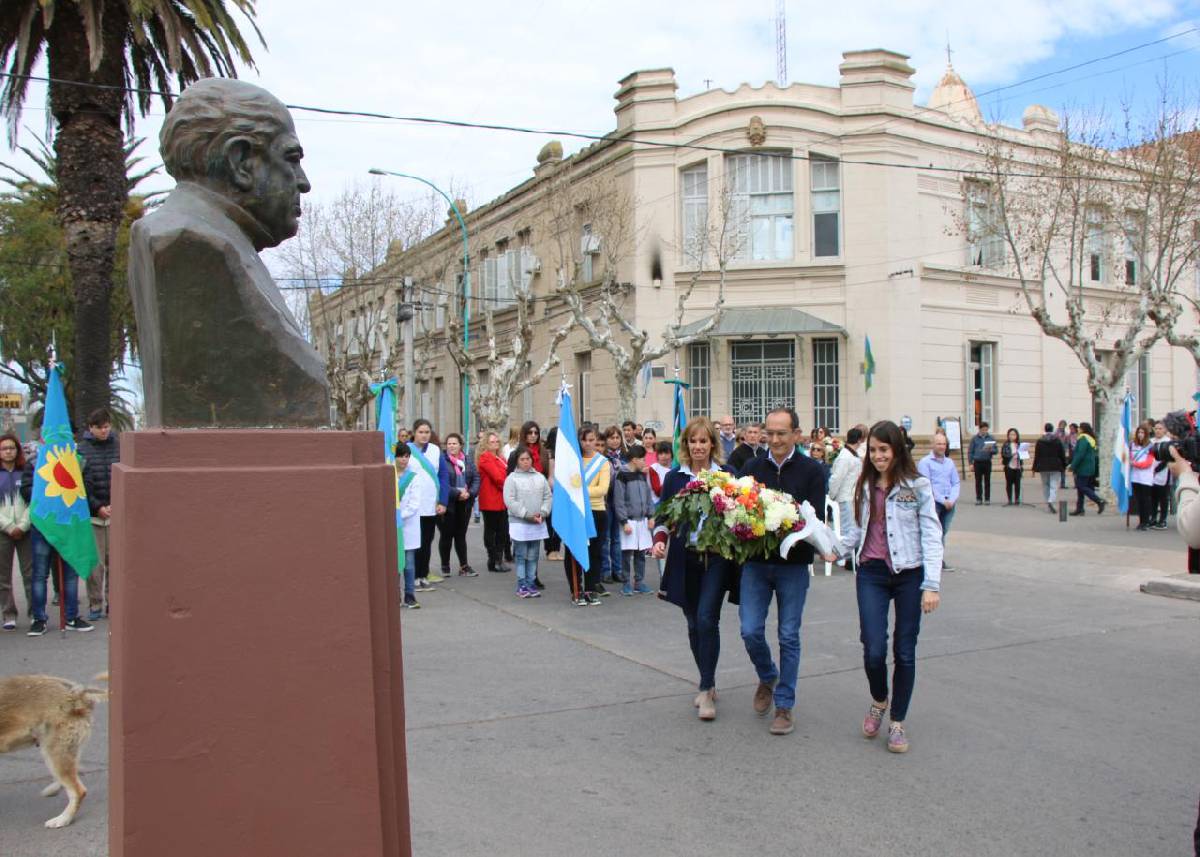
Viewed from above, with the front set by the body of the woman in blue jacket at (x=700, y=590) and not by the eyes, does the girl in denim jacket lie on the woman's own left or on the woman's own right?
on the woman's own left

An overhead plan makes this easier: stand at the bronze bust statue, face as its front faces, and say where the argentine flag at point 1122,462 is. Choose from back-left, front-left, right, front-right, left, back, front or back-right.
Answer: front-left

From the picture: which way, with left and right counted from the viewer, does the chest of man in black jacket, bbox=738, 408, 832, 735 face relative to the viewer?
facing the viewer

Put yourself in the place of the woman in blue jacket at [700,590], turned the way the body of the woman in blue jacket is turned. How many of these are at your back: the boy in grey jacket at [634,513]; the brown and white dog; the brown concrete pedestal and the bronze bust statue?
1

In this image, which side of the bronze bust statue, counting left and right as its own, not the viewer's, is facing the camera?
right

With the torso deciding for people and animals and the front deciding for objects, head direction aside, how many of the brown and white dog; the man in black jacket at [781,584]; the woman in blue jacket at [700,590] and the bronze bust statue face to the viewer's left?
1

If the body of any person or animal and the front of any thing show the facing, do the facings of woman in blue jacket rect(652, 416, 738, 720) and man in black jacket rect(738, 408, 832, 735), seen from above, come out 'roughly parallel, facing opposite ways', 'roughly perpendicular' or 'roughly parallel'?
roughly parallel

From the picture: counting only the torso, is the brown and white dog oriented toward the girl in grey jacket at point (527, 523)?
no

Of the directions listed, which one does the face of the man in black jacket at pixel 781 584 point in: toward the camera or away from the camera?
toward the camera

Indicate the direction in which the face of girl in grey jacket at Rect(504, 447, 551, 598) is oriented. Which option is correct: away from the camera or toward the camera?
toward the camera

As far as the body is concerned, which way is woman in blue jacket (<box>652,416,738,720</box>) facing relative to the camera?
toward the camera

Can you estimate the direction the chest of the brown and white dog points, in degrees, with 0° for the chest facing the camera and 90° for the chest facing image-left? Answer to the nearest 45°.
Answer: approximately 90°

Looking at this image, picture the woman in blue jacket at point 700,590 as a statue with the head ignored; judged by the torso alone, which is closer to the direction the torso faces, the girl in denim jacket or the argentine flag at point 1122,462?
the girl in denim jacket

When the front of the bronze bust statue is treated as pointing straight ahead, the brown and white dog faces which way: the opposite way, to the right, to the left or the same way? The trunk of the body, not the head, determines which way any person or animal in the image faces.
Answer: the opposite way

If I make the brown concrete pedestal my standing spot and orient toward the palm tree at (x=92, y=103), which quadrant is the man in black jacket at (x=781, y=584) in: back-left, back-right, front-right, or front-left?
front-right

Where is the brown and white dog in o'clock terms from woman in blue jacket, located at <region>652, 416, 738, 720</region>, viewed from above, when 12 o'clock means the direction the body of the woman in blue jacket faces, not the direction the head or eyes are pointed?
The brown and white dog is roughly at 2 o'clock from the woman in blue jacket.
